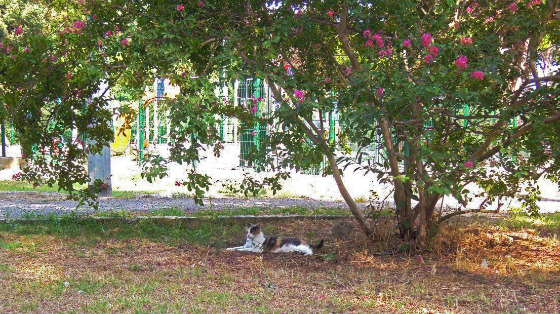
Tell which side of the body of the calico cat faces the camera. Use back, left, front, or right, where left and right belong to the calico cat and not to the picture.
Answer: left

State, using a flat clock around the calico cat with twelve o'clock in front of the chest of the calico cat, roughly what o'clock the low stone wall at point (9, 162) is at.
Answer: The low stone wall is roughly at 2 o'clock from the calico cat.
